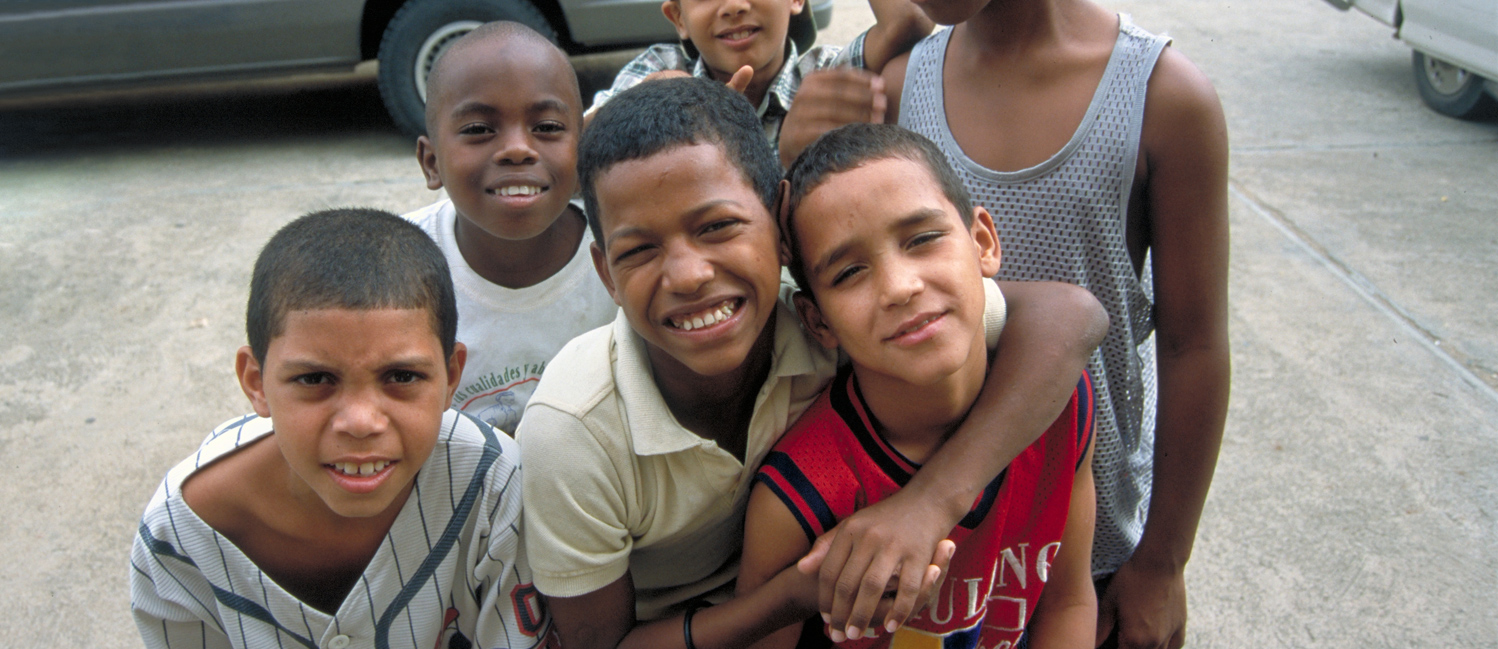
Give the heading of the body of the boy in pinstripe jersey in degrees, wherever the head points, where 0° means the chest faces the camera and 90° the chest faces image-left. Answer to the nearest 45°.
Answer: approximately 0°

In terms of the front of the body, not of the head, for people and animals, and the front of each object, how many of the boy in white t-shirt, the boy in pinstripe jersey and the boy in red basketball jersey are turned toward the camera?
3

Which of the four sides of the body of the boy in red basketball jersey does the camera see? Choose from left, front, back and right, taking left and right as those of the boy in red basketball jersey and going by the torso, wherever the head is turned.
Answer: front

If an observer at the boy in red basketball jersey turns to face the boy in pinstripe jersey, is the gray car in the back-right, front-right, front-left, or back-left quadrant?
front-right

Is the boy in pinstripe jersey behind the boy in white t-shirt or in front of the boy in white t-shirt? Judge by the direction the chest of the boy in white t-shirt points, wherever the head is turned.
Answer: in front

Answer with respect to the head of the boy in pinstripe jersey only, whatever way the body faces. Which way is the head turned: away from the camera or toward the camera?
toward the camera

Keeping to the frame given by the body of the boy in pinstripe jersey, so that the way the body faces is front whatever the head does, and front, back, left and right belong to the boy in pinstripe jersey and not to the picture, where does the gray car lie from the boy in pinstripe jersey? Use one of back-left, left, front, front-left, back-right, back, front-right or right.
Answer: back

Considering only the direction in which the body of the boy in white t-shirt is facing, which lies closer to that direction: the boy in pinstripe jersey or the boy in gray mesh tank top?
the boy in pinstripe jersey

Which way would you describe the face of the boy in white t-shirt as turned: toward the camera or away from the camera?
toward the camera

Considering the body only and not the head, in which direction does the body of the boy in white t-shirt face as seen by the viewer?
toward the camera

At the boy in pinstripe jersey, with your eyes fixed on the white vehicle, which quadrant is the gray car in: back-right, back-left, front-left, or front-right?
front-left

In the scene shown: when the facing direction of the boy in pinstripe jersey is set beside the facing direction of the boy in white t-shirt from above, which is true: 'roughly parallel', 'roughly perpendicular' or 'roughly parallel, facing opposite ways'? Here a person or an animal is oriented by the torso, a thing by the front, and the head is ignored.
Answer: roughly parallel

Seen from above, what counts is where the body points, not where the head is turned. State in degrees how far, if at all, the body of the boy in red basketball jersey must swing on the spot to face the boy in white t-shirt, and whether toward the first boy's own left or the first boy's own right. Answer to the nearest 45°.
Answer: approximately 135° to the first boy's own right
